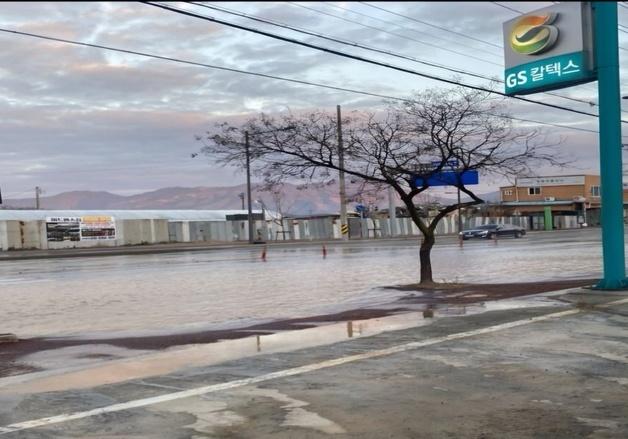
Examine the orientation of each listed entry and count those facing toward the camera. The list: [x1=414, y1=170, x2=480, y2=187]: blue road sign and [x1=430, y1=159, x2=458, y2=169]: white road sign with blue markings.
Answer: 2

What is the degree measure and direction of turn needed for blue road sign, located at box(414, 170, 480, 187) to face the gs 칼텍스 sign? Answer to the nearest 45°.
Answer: approximately 45° to its left

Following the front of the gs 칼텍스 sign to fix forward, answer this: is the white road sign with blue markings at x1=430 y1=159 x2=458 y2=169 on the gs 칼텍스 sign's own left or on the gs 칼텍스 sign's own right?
on the gs 칼텍스 sign's own right

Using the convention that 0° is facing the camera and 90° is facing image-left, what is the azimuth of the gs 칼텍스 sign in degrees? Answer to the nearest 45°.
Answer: approximately 45°

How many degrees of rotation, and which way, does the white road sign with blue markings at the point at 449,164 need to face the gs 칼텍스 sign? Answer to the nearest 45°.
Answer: approximately 45° to its left

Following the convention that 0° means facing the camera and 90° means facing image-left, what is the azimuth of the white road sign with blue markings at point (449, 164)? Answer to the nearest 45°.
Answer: approximately 0°
